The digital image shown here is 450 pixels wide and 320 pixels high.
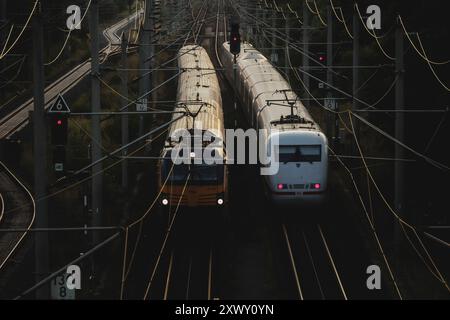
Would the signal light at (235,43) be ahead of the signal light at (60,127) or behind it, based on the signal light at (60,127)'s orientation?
behind

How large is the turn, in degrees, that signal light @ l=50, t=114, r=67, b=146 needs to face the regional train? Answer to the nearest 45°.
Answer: approximately 135° to its left

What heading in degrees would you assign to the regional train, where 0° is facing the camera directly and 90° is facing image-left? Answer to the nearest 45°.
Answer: approximately 0°

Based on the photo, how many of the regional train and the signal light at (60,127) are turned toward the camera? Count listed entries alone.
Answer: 2
